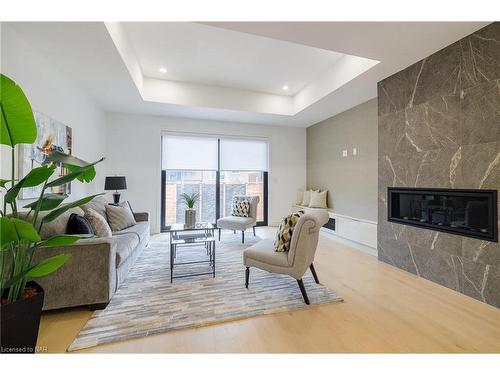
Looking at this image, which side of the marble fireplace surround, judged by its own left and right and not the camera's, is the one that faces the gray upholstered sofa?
front

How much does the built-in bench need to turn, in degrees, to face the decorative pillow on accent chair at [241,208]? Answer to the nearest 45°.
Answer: approximately 45° to its right

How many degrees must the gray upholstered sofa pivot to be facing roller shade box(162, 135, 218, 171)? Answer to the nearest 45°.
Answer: approximately 45° to its left

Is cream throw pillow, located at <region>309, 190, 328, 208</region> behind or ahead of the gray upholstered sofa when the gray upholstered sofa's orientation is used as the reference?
ahead

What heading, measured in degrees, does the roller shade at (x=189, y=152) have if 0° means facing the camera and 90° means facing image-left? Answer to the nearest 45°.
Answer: approximately 0°

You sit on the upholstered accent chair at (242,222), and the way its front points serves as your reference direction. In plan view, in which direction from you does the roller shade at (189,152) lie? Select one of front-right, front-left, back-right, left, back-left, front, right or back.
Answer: right

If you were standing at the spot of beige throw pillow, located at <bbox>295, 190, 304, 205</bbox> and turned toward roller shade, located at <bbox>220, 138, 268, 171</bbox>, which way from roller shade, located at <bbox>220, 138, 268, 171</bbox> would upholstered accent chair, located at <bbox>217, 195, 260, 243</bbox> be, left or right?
left

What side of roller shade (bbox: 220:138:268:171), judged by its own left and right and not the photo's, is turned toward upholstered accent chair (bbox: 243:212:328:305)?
front

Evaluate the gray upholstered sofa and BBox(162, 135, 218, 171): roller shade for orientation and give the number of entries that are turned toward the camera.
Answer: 1

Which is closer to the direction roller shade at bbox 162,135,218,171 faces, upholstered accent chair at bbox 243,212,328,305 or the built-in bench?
the upholstered accent chair

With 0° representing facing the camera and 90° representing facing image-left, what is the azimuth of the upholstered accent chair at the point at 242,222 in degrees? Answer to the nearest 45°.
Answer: approximately 45°

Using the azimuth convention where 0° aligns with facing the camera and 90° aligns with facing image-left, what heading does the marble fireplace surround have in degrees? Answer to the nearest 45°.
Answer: approximately 45°

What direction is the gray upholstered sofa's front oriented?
to the viewer's right

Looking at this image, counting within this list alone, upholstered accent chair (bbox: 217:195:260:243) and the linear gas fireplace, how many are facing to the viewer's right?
0

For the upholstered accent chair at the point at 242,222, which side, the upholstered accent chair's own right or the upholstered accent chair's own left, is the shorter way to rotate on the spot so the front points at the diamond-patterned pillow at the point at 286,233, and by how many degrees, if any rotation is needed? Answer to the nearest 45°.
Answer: approximately 45° to the upholstered accent chair's own left
